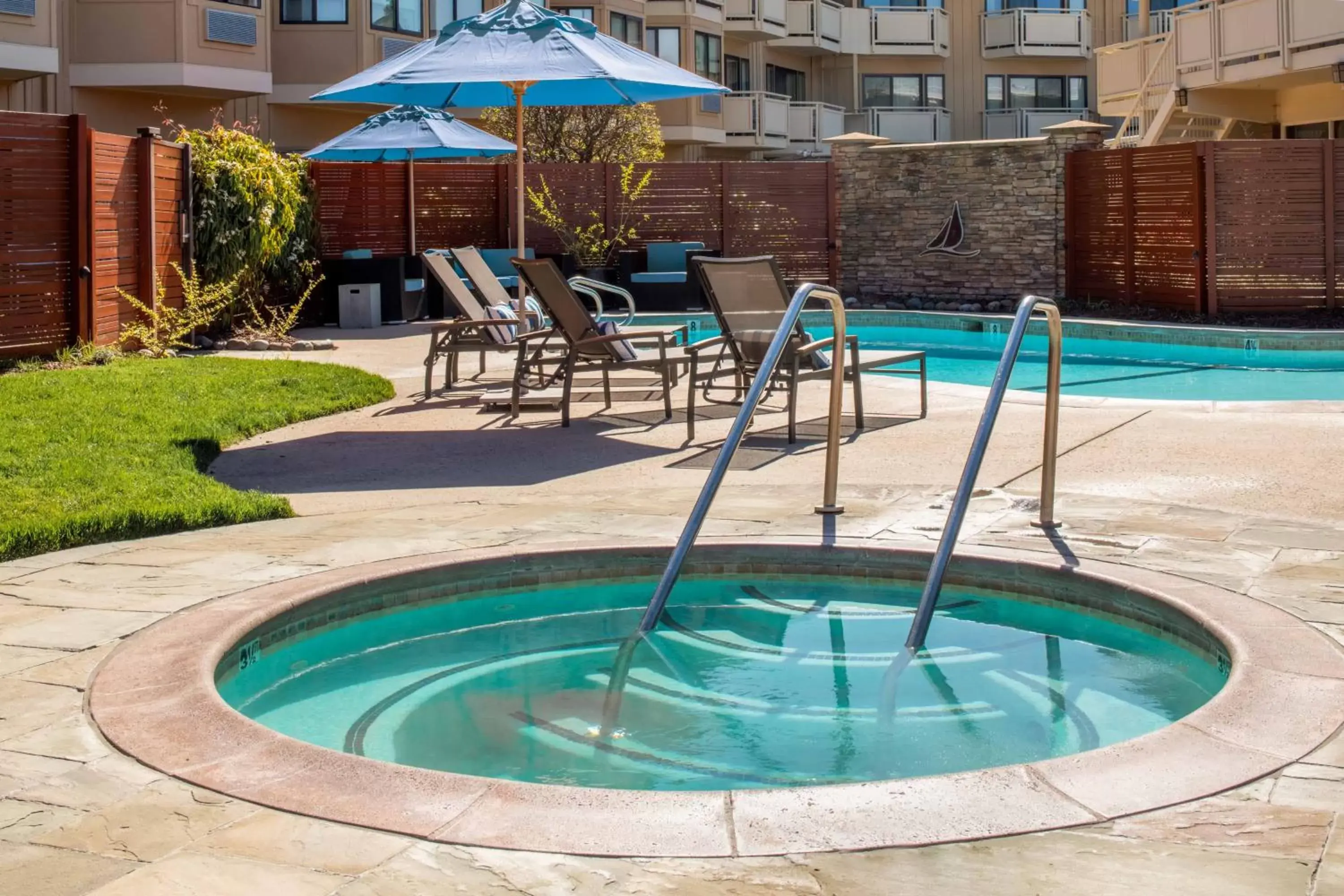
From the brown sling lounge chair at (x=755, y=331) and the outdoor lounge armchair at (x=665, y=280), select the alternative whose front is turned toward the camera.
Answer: the outdoor lounge armchair

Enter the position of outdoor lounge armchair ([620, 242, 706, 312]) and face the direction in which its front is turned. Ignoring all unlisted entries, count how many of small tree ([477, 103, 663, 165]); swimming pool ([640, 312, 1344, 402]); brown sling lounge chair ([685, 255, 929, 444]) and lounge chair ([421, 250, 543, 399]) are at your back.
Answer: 1

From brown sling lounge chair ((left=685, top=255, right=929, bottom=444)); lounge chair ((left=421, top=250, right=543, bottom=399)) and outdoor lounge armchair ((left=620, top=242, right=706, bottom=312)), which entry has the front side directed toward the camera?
the outdoor lounge armchair

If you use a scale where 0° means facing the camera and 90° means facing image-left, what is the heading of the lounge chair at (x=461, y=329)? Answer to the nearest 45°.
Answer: approximately 270°

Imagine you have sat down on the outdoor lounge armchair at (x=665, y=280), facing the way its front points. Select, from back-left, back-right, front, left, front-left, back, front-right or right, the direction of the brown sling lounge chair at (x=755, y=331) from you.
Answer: front

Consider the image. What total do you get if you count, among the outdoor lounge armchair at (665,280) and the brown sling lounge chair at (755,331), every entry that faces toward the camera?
1

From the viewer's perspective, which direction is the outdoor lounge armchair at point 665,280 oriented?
toward the camera

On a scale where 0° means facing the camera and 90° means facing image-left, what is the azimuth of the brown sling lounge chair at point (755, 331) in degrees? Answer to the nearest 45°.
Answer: approximately 225°

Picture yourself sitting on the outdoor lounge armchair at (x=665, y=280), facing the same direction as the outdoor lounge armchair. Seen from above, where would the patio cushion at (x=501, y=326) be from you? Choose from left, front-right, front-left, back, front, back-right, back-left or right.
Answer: front

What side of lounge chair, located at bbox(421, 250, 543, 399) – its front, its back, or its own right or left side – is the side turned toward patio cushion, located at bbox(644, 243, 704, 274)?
left

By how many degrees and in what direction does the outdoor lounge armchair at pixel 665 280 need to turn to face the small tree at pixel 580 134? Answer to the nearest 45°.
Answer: approximately 180°

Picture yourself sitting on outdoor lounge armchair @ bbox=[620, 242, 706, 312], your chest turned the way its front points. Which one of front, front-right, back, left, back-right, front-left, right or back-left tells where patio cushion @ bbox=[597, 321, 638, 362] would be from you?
front
